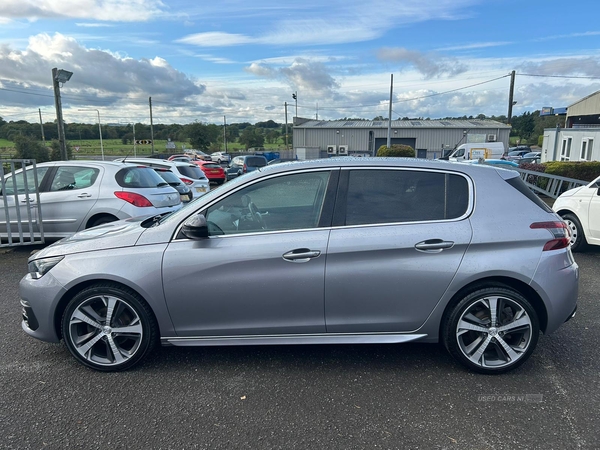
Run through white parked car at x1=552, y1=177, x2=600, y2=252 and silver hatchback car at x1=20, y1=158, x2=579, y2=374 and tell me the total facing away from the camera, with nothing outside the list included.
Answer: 0

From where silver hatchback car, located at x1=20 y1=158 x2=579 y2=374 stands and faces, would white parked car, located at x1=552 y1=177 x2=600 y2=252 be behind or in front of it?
behind

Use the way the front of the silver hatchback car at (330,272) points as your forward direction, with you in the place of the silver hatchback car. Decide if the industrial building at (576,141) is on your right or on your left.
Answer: on your right

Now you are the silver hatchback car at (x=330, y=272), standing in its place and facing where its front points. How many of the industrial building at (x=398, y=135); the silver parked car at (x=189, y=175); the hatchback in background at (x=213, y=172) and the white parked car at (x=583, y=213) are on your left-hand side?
0

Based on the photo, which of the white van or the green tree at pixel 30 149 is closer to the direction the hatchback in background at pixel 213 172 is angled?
the green tree

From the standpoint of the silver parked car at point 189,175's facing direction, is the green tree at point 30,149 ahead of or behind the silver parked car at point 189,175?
ahead

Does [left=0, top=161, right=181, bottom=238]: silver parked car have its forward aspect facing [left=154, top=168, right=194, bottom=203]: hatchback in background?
no

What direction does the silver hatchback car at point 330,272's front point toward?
to the viewer's left

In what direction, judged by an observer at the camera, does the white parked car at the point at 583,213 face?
facing the viewer and to the left of the viewer

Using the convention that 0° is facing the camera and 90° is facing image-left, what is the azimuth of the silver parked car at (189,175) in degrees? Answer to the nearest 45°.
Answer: approximately 135°

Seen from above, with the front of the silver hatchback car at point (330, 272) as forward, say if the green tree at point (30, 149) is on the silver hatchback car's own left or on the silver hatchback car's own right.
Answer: on the silver hatchback car's own right

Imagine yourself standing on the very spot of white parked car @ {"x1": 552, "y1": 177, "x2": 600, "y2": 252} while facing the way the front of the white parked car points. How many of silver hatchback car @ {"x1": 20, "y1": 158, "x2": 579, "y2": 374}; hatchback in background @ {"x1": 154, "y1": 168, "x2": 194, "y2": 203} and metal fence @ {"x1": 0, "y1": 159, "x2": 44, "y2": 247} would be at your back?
0

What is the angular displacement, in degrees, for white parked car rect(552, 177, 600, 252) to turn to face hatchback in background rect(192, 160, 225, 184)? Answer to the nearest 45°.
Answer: approximately 90° to its right

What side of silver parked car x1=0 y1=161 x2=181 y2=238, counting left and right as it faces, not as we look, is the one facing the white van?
right
